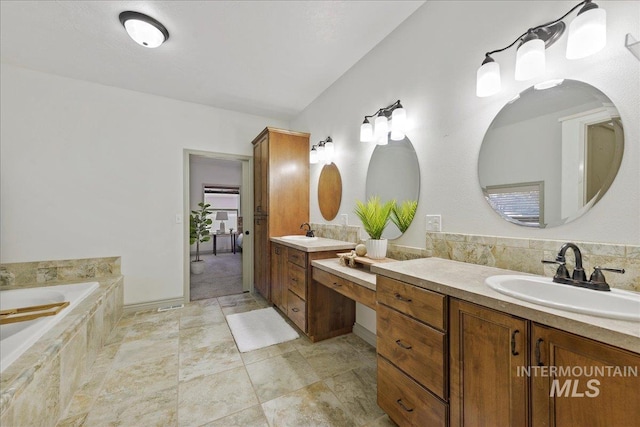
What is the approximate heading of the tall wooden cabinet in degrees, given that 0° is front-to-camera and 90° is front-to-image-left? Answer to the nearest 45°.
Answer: approximately 90°

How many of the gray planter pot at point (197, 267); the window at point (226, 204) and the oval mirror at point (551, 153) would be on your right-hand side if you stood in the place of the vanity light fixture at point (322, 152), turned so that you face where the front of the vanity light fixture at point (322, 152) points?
2

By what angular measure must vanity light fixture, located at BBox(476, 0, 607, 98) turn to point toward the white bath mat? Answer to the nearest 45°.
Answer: approximately 45° to its right

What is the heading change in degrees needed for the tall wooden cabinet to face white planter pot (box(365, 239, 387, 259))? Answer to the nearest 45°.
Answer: approximately 135° to its left

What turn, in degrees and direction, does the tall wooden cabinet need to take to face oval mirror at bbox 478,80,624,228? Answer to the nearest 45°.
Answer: approximately 135° to its left

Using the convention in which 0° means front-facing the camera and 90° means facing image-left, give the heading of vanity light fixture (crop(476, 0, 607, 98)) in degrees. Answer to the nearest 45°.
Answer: approximately 45°

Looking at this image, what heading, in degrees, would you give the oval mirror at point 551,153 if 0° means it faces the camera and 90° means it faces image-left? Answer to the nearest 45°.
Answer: approximately 45°

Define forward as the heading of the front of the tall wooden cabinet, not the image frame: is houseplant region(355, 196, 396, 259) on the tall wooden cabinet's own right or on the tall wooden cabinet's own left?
on the tall wooden cabinet's own left

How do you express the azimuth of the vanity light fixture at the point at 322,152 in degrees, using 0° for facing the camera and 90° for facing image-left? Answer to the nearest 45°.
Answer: approximately 45°

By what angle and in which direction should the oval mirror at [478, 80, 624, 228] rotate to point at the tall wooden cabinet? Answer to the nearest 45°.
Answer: approximately 45° to its right

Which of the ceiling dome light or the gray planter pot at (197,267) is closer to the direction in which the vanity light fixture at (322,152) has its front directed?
the ceiling dome light
